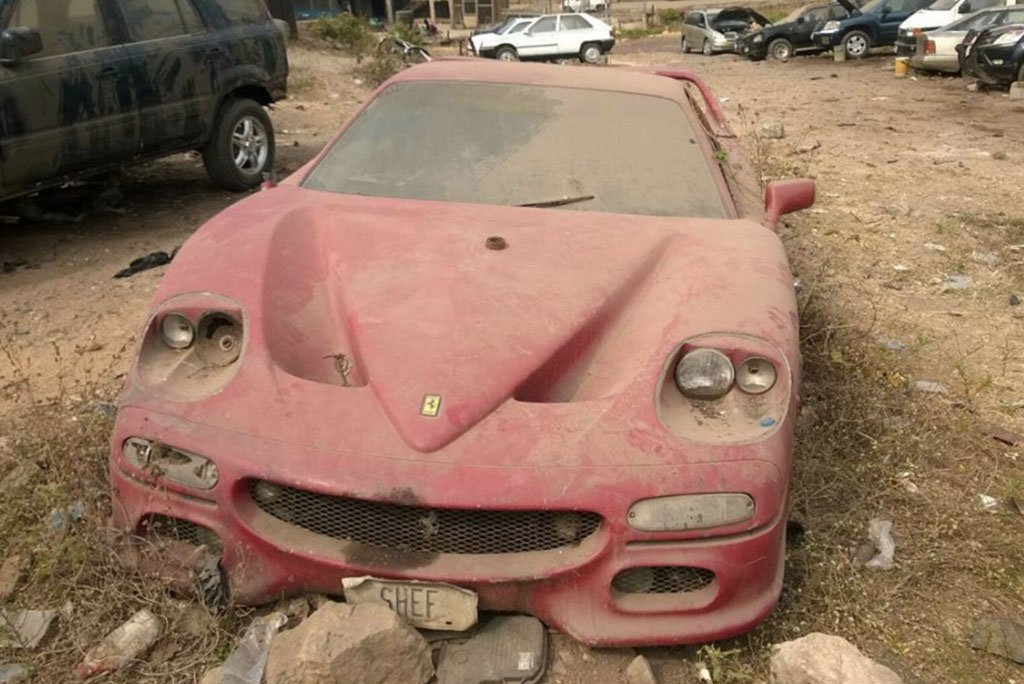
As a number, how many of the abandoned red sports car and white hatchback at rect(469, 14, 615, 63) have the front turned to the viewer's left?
1

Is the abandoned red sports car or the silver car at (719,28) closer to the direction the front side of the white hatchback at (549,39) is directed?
the abandoned red sports car

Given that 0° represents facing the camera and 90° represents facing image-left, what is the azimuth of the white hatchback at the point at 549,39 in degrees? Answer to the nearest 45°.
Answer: approximately 90°

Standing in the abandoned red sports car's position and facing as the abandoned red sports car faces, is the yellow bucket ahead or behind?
behind

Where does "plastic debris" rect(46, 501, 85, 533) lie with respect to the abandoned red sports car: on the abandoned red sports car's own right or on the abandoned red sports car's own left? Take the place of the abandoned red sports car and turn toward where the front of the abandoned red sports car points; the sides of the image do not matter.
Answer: on the abandoned red sports car's own right

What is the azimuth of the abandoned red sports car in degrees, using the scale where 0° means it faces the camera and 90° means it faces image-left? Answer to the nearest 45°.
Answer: approximately 0°

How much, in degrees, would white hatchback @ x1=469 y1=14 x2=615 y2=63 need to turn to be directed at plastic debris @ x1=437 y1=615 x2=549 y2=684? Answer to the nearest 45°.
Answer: approximately 90° to its left

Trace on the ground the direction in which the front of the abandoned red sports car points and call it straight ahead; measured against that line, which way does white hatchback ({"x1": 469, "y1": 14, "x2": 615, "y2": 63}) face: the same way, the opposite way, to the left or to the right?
to the right
